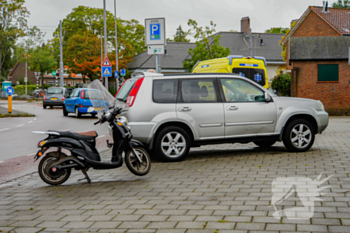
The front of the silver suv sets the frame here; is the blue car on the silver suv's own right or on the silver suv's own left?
on the silver suv's own left

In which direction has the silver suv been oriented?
to the viewer's right

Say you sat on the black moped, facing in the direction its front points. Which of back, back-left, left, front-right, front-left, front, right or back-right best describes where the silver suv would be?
front-left

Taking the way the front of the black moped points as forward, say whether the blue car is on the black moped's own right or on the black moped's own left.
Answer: on the black moped's own left

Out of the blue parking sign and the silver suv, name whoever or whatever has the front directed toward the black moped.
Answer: the blue parking sign

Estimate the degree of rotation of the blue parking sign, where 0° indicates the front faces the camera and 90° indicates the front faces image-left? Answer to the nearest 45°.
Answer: approximately 0°

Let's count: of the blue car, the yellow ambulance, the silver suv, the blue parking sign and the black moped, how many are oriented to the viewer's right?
2

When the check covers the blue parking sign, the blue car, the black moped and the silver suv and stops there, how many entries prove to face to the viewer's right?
2

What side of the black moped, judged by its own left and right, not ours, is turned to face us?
right
